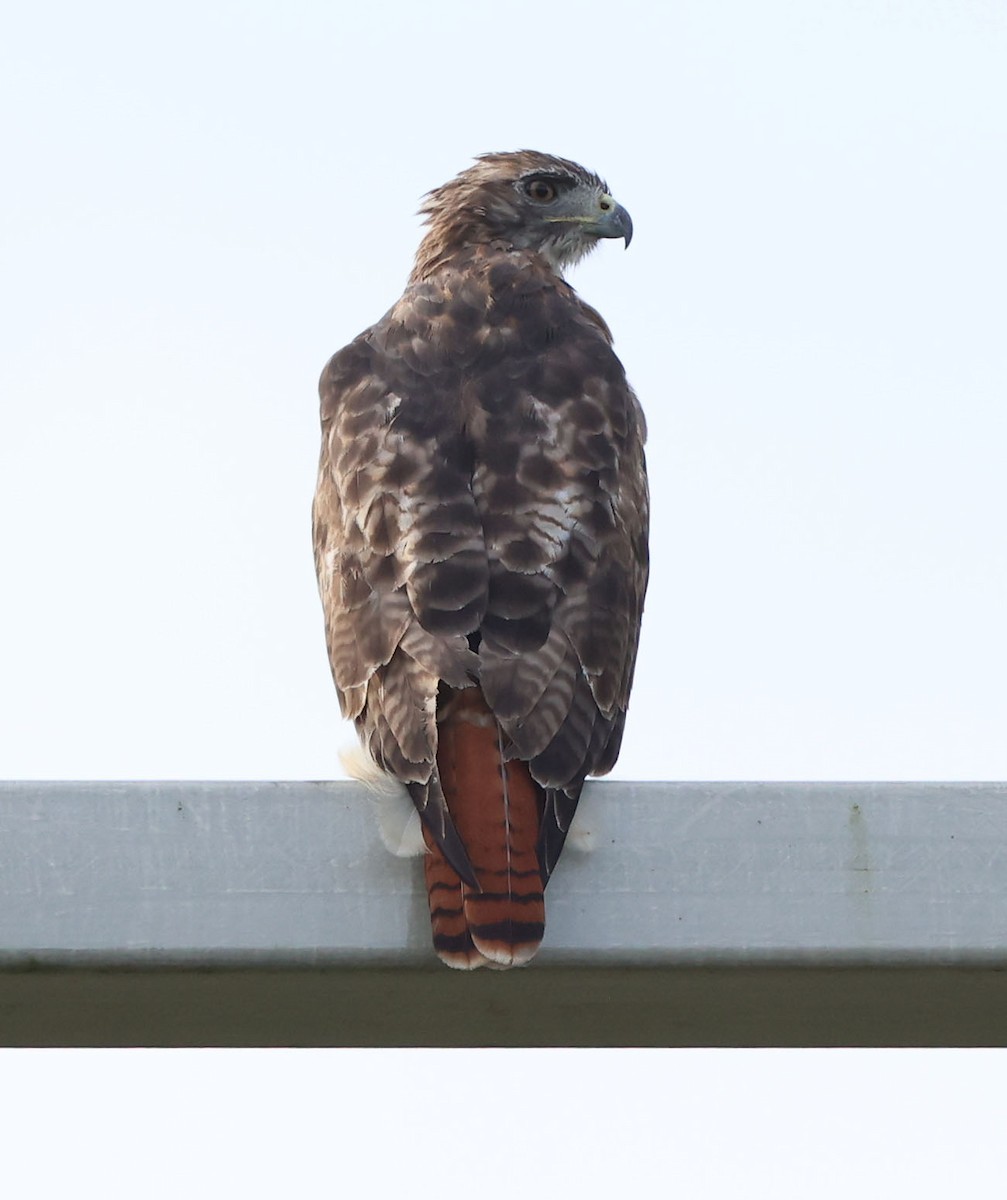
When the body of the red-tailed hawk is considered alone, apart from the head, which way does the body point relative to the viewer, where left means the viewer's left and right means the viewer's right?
facing away from the viewer
